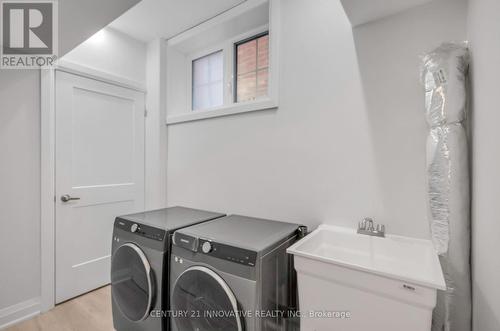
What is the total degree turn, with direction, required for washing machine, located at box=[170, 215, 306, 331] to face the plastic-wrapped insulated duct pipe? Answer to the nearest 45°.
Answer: approximately 135° to its left

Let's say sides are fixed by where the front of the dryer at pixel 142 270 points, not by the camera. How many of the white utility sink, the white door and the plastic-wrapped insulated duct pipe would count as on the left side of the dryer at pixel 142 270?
2

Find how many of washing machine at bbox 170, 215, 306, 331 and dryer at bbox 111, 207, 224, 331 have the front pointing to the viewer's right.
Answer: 0

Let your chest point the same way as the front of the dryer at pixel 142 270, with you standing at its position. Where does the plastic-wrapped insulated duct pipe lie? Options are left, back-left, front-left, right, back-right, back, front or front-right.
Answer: left

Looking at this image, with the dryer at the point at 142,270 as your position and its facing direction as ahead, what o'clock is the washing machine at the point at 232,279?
the washing machine at the point at 232,279 is roughly at 9 o'clock from the dryer at the point at 142,270.

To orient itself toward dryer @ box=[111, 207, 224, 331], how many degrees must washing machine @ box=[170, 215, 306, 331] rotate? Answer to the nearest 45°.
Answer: approximately 90° to its right

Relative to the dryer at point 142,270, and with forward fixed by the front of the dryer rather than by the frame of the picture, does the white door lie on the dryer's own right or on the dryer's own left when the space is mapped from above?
on the dryer's own right

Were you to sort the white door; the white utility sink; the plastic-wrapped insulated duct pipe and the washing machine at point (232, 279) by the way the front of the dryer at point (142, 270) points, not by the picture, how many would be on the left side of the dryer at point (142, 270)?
3

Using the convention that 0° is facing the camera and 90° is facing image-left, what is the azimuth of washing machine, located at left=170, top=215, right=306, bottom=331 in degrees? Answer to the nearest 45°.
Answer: approximately 45°

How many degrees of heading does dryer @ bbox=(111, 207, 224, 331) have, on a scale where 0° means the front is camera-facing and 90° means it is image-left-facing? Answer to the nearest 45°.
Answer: approximately 45°
